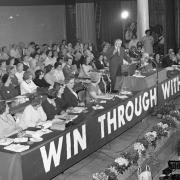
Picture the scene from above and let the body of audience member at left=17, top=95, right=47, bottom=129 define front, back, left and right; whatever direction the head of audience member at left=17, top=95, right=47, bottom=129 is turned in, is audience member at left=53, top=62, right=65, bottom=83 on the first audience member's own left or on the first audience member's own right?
on the first audience member's own left

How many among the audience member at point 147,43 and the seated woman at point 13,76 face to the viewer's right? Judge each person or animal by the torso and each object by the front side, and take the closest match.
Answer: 1

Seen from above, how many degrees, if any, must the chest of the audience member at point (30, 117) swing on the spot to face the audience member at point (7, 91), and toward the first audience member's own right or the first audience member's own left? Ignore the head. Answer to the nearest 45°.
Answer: approximately 135° to the first audience member's own left

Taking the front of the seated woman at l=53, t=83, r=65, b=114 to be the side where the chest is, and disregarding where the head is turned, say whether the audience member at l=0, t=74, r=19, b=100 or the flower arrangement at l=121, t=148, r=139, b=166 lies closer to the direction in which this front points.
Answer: the flower arrangement

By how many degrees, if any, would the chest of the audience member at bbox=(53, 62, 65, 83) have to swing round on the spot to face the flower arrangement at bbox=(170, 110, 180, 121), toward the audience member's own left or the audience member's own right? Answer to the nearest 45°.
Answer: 0° — they already face it

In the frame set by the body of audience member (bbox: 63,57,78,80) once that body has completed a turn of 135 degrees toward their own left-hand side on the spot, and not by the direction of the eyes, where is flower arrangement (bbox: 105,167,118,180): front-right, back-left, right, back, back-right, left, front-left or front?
back

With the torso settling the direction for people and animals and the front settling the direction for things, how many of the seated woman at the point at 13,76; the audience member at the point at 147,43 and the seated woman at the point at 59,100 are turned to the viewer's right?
2

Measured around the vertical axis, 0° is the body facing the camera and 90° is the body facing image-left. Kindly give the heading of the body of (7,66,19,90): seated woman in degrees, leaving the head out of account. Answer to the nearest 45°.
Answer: approximately 270°

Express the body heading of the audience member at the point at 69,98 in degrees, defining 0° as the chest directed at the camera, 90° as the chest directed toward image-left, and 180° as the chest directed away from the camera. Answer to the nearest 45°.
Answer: approximately 315°

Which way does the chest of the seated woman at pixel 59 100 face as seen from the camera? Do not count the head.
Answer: to the viewer's right

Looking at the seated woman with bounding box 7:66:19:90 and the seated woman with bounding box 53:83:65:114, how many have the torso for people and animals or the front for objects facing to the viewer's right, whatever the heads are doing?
2

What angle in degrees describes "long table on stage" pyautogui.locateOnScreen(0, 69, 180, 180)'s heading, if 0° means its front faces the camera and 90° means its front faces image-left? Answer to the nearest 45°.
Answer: approximately 315°
